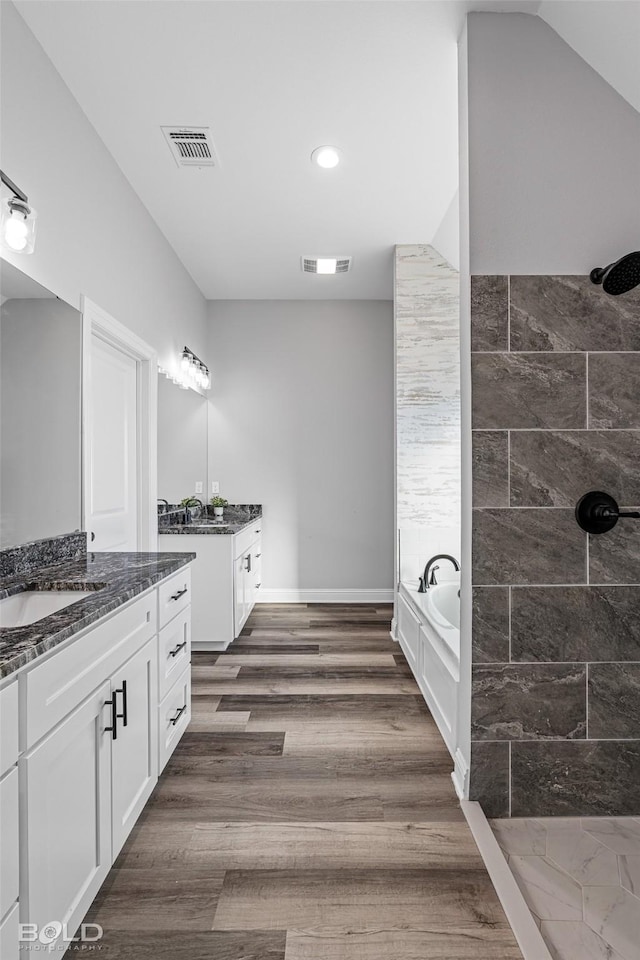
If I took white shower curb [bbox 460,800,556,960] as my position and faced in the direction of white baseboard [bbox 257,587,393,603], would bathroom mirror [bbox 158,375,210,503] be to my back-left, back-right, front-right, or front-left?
front-left

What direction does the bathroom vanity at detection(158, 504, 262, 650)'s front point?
to the viewer's right

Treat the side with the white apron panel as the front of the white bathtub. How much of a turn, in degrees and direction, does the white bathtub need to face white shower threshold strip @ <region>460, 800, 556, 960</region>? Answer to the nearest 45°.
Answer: approximately 90° to its left

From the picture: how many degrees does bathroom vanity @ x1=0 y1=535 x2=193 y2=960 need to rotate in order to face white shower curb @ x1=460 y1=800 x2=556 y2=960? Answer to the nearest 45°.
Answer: approximately 45° to its left

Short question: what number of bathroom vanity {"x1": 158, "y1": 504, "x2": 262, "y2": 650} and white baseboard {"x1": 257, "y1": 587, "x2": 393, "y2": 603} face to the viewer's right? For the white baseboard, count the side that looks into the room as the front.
1

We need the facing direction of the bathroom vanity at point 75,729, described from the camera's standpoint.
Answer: facing the viewer and to the right of the viewer

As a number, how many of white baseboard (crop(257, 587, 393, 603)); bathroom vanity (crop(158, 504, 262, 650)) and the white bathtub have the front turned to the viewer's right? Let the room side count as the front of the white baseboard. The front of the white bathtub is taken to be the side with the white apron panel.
1

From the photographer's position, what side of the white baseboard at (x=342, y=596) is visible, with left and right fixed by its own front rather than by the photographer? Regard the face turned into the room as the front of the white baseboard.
front

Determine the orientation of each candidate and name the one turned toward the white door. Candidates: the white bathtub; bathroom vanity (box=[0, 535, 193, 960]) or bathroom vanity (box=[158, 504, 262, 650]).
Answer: the white bathtub

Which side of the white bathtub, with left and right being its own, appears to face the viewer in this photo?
left

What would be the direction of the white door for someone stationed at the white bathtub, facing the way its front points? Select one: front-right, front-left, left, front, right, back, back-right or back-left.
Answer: front

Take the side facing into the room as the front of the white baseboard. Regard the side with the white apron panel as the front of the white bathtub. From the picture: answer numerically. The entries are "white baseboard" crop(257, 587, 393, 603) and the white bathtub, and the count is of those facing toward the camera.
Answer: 1
